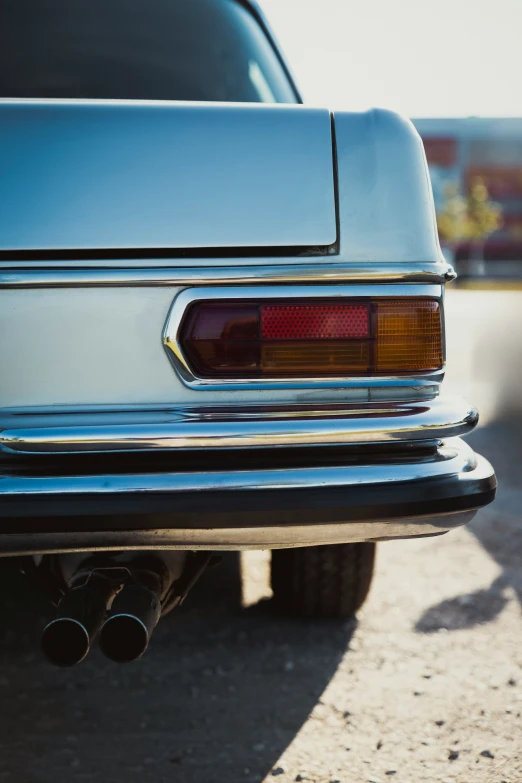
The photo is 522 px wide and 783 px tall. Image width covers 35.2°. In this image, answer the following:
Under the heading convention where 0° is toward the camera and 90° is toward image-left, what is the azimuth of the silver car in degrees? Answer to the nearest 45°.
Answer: approximately 180°
